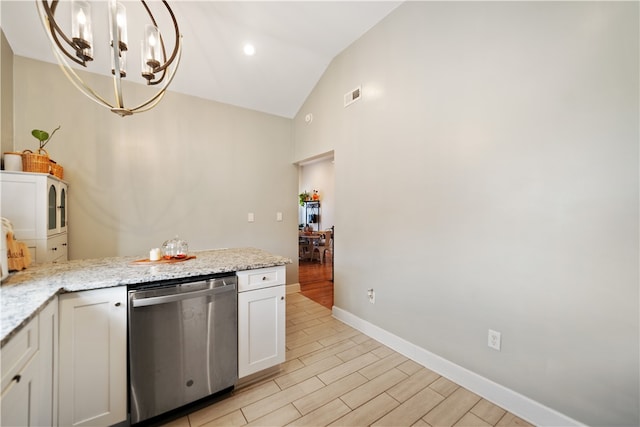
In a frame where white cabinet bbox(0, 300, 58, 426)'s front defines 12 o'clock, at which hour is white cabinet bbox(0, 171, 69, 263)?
white cabinet bbox(0, 171, 69, 263) is roughly at 9 o'clock from white cabinet bbox(0, 300, 58, 426).

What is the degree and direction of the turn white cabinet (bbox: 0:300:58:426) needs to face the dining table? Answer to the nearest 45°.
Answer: approximately 45° to its left

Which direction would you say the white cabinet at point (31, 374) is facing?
to the viewer's right

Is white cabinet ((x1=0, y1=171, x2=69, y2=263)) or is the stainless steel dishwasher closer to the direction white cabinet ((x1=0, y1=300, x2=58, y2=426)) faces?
the stainless steel dishwasher

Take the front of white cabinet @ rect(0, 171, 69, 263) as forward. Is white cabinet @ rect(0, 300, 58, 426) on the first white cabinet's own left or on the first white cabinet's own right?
on the first white cabinet's own right

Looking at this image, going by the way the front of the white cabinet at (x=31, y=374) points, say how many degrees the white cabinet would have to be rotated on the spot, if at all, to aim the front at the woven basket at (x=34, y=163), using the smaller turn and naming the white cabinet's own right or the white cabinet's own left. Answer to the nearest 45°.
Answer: approximately 90° to the white cabinet's own left
